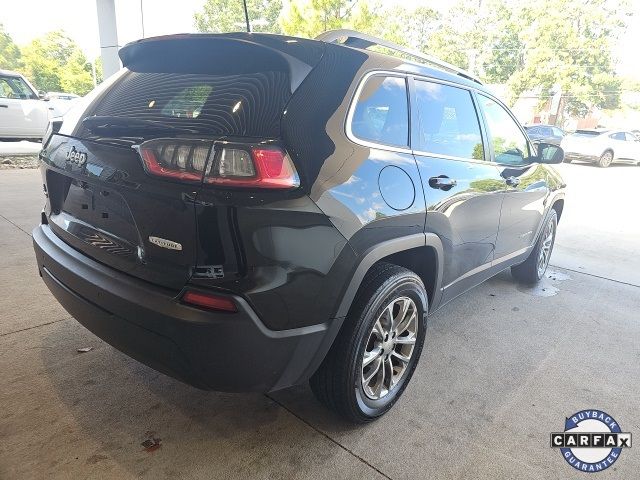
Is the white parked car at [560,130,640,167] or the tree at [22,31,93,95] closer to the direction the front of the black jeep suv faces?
the white parked car

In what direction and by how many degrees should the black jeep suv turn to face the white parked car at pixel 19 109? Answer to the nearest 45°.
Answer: approximately 90° to its left

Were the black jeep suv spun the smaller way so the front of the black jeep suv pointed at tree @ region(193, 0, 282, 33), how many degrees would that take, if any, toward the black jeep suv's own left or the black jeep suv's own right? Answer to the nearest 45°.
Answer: approximately 45° to the black jeep suv's own left

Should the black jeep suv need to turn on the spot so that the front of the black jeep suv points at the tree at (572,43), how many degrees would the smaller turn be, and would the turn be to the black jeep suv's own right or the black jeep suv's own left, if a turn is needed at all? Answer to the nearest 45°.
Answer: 0° — it already faces it

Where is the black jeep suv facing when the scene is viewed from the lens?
facing away from the viewer and to the right of the viewer

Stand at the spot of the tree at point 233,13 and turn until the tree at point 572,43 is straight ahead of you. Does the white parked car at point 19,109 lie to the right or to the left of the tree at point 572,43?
right

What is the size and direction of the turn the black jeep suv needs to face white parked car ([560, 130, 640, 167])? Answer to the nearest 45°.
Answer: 0° — it already faces it

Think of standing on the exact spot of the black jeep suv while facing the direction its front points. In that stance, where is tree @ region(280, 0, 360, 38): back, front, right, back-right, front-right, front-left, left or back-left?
front-left

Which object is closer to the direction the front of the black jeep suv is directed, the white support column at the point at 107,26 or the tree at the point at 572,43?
the tree

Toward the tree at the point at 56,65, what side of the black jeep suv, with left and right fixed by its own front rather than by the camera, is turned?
left
